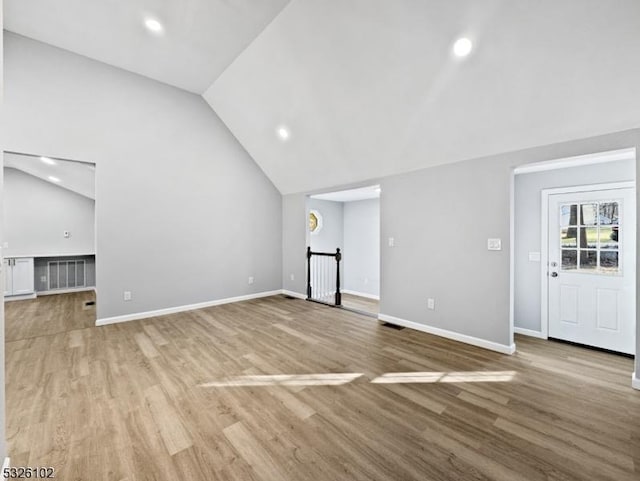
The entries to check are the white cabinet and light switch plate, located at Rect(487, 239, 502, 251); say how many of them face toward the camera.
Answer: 2

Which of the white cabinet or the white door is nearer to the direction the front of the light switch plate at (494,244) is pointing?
the white cabinet

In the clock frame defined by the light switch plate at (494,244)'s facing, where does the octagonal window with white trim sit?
The octagonal window with white trim is roughly at 4 o'clock from the light switch plate.

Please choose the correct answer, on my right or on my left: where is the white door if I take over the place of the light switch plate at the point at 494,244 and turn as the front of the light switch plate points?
on my left

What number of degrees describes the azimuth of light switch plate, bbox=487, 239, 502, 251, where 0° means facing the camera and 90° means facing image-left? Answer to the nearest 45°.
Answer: approximately 0°

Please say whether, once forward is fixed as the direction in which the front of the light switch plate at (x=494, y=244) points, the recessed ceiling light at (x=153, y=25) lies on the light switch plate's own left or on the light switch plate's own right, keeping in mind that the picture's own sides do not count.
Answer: on the light switch plate's own right

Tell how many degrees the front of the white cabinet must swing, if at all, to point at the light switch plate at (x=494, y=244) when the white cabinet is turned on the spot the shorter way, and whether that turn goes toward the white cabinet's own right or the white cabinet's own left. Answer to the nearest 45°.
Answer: approximately 45° to the white cabinet's own left

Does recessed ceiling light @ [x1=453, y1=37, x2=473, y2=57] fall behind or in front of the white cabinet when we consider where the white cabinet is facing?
in front

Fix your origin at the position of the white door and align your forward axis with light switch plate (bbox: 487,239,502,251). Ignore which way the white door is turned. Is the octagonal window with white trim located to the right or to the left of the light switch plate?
right

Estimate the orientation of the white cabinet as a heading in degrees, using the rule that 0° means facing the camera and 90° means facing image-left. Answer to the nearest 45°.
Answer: approximately 0°

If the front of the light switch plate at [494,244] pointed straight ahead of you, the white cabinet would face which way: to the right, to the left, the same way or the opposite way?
to the left
